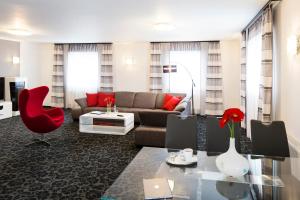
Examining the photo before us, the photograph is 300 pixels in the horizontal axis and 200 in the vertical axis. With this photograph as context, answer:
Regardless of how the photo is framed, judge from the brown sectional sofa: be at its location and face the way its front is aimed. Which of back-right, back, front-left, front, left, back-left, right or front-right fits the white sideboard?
right

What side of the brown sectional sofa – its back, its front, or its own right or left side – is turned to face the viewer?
front

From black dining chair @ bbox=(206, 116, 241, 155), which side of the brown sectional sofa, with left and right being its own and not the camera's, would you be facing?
front

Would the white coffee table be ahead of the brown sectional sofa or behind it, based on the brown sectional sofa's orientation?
ahead

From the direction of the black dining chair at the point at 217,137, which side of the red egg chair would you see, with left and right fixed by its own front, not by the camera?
front

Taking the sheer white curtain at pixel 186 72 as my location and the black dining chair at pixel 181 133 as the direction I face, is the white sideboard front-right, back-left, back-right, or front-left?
front-right

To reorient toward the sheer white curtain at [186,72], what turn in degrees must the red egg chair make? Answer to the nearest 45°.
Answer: approximately 90° to its left

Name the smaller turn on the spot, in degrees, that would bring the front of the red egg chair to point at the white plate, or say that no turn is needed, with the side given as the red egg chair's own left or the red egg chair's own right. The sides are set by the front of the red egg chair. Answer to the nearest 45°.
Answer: approximately 45° to the red egg chair's own right

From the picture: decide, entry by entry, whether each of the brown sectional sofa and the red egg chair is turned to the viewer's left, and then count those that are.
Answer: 0

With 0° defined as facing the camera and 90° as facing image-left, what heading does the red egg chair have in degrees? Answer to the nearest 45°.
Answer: approximately 315°
